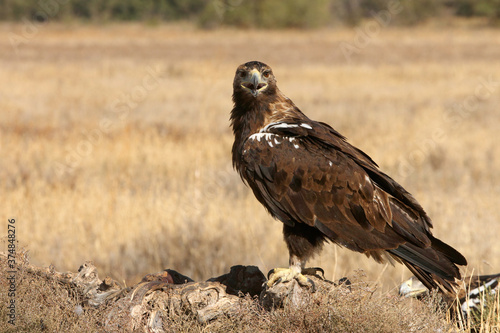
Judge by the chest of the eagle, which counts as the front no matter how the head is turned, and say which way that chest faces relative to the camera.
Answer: to the viewer's left
